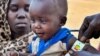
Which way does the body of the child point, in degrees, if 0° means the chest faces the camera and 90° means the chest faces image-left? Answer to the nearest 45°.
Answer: approximately 45°
